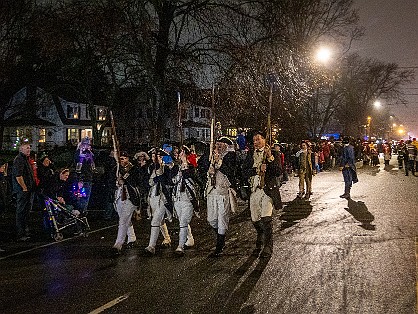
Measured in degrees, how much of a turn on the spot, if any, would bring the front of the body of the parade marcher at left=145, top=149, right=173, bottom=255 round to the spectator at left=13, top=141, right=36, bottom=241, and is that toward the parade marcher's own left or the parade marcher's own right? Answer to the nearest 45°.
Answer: approximately 90° to the parade marcher's own right

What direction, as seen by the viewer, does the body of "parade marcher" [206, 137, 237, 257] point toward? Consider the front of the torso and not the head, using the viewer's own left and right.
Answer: facing the viewer and to the left of the viewer

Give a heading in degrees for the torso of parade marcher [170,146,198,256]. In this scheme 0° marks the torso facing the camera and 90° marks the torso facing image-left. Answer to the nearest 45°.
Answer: approximately 45°

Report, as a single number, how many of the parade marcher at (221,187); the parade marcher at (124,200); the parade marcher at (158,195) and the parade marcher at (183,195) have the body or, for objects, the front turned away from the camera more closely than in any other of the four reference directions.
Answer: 0

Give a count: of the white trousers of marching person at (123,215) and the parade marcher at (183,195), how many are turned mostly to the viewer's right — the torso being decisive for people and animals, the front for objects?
0

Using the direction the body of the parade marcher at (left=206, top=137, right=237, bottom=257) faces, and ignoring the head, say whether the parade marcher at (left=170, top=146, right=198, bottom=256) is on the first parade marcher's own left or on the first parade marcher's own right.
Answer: on the first parade marcher's own right

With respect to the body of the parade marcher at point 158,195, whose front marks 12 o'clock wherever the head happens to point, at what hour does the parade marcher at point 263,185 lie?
the parade marcher at point 263,185 is roughly at 8 o'clock from the parade marcher at point 158,195.

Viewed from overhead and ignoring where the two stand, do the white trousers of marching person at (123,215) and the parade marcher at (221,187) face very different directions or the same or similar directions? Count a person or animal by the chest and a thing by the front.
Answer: same or similar directions

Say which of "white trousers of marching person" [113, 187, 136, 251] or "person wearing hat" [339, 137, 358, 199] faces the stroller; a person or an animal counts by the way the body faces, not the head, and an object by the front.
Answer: the person wearing hat

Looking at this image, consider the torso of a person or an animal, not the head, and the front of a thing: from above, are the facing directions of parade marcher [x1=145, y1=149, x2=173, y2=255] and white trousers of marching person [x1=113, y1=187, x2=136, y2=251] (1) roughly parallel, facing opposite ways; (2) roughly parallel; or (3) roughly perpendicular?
roughly parallel

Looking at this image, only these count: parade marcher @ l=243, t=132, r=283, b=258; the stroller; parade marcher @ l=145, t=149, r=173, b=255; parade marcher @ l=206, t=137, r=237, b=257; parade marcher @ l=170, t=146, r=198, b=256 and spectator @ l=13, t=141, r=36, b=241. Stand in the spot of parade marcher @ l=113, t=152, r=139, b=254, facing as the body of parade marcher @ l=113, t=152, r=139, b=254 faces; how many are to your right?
2

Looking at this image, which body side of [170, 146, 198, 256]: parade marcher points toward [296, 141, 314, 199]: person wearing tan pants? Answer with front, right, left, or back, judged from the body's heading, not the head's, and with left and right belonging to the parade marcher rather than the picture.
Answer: back

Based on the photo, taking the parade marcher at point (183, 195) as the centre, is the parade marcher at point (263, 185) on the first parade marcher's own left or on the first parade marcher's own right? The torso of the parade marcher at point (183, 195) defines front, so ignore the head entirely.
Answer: on the first parade marcher's own left

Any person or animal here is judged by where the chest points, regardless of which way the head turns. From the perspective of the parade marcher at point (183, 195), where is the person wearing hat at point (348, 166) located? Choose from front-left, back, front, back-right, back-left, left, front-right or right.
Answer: back
